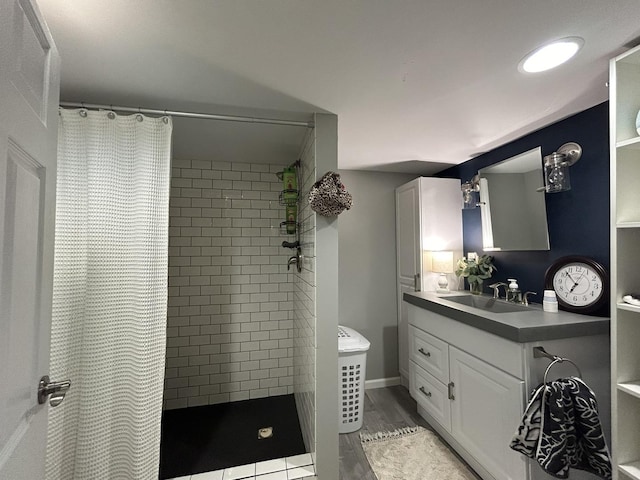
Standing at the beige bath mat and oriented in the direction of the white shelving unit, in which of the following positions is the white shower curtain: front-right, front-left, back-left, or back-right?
back-right

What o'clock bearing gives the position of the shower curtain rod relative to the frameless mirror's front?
The shower curtain rod is roughly at 12 o'clock from the frameless mirror.

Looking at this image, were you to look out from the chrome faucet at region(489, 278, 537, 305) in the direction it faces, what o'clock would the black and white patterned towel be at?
The black and white patterned towel is roughly at 10 o'clock from the chrome faucet.

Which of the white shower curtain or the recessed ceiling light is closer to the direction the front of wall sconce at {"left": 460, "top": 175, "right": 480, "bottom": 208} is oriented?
the white shower curtain

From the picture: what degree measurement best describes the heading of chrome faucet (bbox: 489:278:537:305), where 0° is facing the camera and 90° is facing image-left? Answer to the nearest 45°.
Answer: approximately 45°

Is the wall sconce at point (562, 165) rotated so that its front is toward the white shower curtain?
yes
